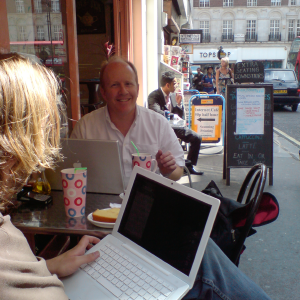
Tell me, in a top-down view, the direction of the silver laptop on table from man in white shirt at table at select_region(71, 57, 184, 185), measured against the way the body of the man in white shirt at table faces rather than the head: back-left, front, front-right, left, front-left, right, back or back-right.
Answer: front

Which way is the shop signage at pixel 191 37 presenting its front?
toward the camera

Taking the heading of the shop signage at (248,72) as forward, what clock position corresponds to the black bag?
The black bag is roughly at 12 o'clock from the shop signage.

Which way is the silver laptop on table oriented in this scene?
away from the camera

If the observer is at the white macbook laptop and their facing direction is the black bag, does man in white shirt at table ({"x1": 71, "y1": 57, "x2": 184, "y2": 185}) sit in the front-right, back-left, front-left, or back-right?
front-left

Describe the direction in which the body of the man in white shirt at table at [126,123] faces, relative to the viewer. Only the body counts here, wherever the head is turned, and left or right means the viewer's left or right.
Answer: facing the viewer

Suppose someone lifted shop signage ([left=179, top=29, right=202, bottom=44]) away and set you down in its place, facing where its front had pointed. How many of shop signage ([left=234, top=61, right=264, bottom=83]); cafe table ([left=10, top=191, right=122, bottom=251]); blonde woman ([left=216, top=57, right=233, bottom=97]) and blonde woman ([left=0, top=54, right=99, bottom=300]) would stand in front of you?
4

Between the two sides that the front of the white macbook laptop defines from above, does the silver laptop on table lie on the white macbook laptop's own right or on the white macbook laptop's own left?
on the white macbook laptop's own right

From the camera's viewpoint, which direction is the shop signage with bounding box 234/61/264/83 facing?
toward the camera
